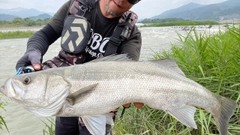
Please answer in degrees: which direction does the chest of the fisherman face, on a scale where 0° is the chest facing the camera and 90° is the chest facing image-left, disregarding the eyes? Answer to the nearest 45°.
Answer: approximately 0°

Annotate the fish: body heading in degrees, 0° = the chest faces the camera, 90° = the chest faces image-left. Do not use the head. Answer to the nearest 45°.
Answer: approximately 90°
